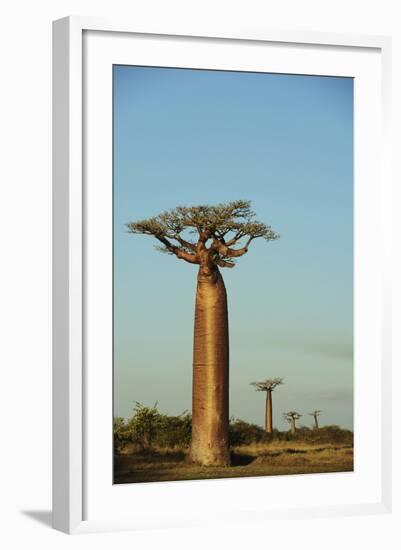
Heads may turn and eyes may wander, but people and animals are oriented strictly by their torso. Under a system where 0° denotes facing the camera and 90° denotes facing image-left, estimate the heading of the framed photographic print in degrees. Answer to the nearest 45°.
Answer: approximately 315°
